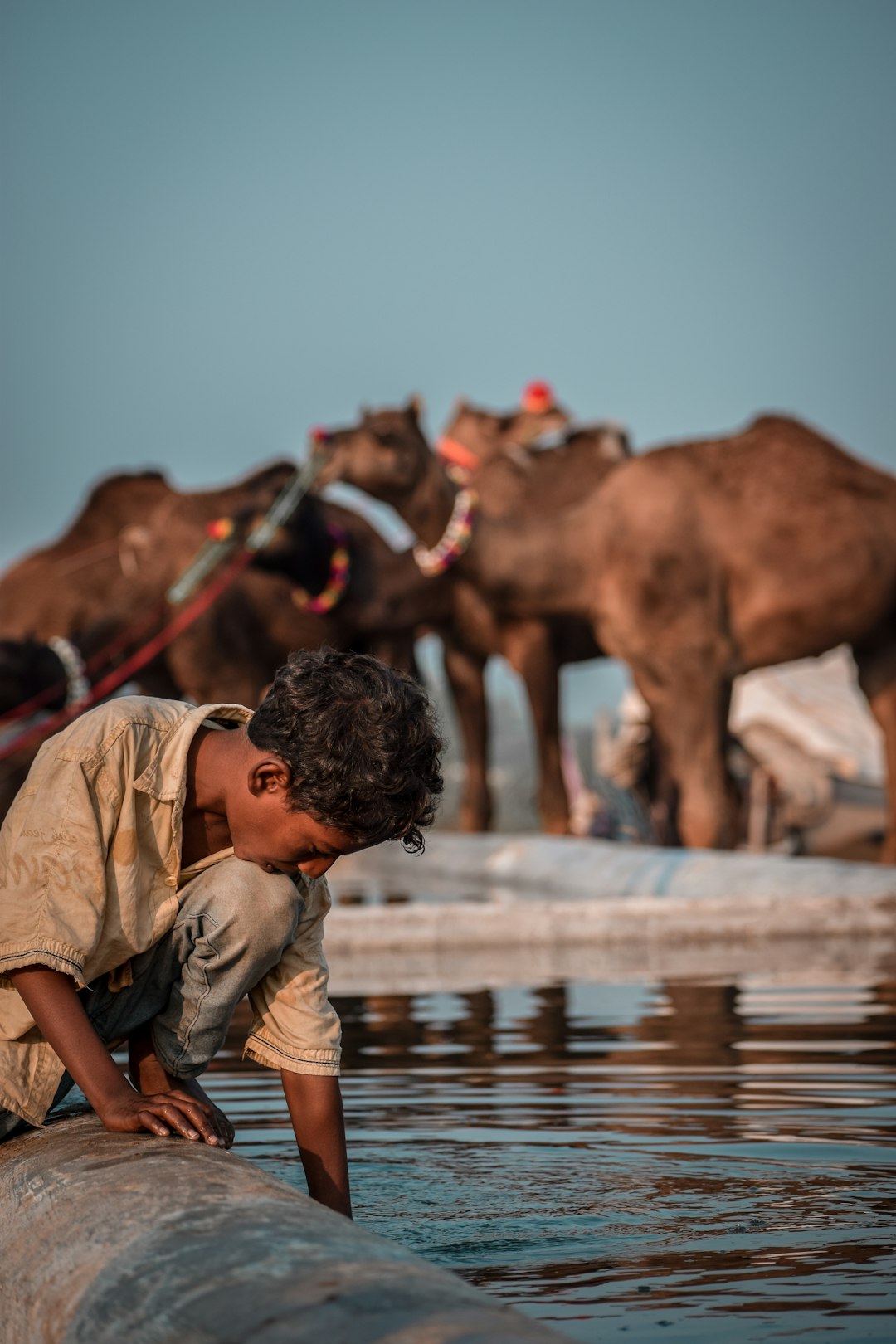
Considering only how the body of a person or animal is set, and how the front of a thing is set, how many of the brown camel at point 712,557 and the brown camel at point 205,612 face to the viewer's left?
1

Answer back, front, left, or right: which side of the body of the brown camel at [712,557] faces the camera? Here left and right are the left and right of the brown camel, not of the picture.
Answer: left

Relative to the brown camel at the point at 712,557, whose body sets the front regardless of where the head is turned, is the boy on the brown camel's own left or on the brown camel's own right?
on the brown camel's own left

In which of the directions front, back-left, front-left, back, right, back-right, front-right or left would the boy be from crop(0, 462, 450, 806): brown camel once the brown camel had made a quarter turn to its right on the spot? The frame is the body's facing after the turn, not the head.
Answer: front

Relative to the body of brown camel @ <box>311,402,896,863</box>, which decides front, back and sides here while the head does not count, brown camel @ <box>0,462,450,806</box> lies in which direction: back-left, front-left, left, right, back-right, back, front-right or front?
front-right

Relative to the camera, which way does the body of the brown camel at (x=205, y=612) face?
to the viewer's right

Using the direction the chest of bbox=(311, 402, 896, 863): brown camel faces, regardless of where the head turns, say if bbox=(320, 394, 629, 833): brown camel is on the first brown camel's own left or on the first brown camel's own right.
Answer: on the first brown camel's own right

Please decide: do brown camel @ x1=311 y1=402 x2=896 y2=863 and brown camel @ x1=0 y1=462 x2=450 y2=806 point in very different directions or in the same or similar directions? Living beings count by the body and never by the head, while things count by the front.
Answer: very different directions
